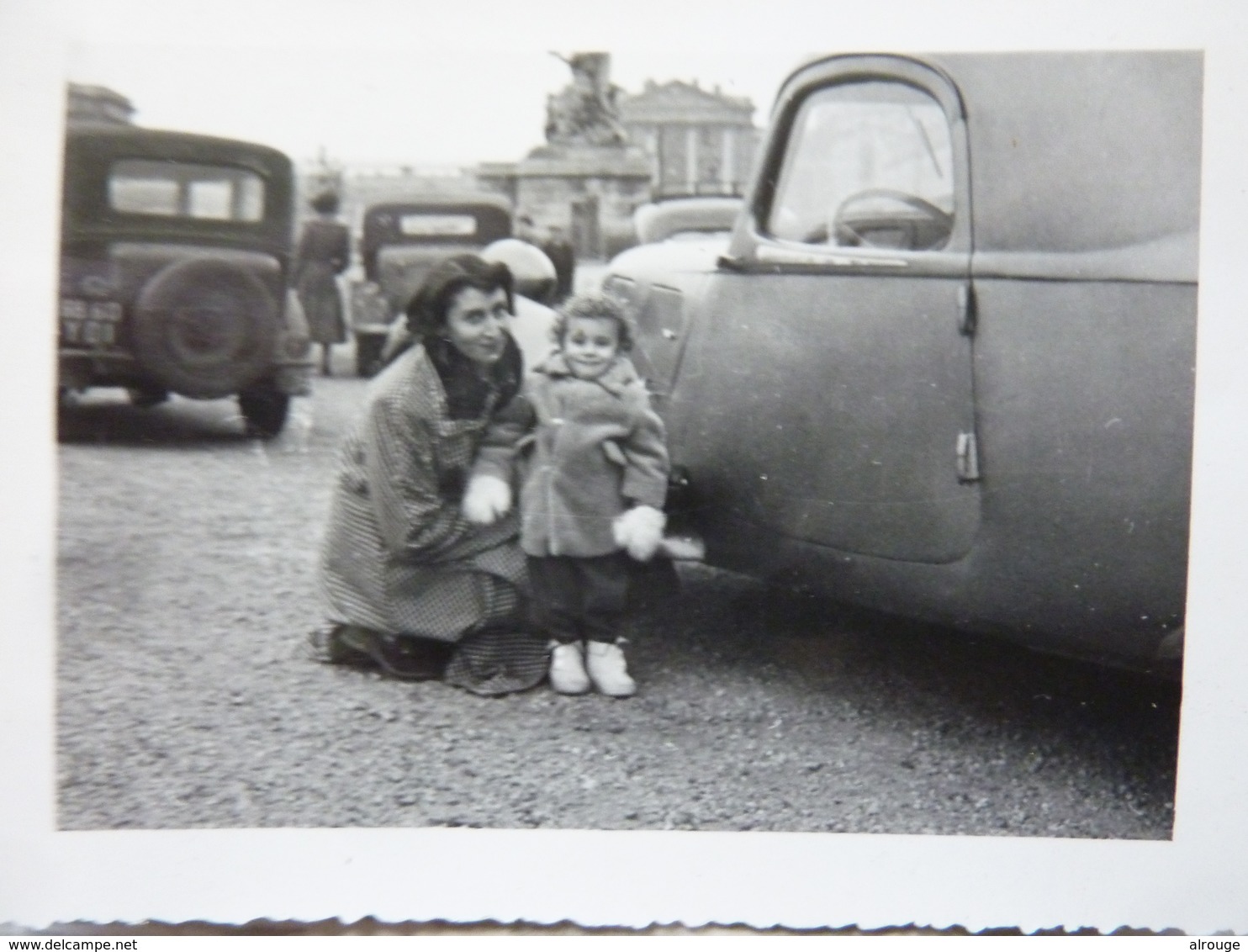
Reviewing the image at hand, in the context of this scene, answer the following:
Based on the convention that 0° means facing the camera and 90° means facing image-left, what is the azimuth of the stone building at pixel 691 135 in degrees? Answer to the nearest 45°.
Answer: approximately 0°
